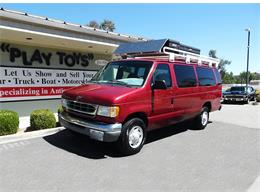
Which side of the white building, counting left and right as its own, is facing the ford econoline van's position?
front

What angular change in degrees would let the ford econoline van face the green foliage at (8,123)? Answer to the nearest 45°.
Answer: approximately 45° to its right

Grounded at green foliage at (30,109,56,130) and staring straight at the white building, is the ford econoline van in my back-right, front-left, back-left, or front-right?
back-right

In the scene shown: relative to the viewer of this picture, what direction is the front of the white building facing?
facing the viewer and to the right of the viewer

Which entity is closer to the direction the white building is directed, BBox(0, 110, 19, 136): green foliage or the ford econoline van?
the ford econoline van

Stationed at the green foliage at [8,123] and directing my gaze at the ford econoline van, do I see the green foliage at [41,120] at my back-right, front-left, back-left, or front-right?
front-left

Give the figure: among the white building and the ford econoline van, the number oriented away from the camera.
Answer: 0

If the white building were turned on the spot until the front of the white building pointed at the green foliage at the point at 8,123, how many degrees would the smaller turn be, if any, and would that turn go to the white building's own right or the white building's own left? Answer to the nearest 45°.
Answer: approximately 45° to the white building's own right

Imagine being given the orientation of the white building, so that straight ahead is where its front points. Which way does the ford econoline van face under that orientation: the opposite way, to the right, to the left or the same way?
to the right

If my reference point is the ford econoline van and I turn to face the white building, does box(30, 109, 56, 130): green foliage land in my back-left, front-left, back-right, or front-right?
front-left

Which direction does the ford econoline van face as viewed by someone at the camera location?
facing the viewer and to the left of the viewer
